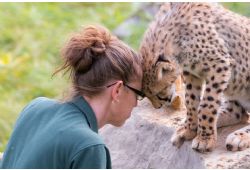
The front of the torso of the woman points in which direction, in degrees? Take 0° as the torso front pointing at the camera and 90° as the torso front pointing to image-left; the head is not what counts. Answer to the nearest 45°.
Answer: approximately 225°

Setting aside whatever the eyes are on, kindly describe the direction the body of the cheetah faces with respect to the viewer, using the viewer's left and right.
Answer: facing the viewer and to the left of the viewer
